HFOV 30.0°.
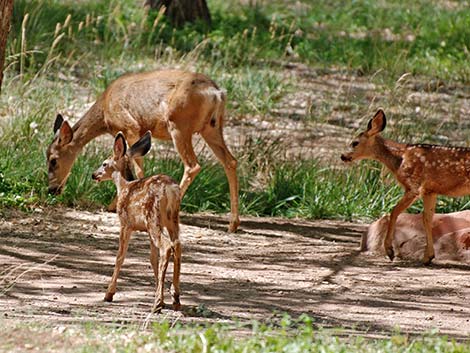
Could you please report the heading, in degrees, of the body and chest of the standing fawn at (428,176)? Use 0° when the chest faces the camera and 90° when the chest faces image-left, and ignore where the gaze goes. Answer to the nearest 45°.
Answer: approximately 90°

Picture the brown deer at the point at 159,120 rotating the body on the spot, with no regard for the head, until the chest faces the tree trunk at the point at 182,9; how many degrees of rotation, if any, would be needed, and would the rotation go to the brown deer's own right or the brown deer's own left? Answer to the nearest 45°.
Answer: approximately 45° to the brown deer's own right

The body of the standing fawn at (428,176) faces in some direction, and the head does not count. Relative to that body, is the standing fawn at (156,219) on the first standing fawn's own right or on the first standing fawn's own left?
on the first standing fawn's own left

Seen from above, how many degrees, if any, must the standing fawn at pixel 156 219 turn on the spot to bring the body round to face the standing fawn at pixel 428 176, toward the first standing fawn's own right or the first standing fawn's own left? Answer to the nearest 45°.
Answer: approximately 90° to the first standing fawn's own right

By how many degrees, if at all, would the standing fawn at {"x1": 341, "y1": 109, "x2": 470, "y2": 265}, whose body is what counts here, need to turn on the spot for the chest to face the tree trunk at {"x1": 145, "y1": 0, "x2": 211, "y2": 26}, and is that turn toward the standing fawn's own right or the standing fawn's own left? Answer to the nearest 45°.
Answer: approximately 45° to the standing fawn's own right

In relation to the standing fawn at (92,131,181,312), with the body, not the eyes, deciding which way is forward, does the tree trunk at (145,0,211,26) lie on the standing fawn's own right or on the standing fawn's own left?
on the standing fawn's own right

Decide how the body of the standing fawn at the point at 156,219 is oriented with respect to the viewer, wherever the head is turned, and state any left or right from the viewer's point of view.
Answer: facing away from the viewer and to the left of the viewer

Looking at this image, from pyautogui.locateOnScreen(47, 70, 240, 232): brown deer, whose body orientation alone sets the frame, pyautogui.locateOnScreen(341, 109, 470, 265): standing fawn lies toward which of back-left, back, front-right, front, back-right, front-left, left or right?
back

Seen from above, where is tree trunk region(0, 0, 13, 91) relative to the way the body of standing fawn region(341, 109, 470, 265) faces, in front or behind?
in front

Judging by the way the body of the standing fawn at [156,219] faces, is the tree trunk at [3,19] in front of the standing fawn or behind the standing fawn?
in front

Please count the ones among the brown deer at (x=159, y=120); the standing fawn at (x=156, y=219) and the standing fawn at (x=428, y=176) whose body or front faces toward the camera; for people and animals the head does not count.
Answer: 0
